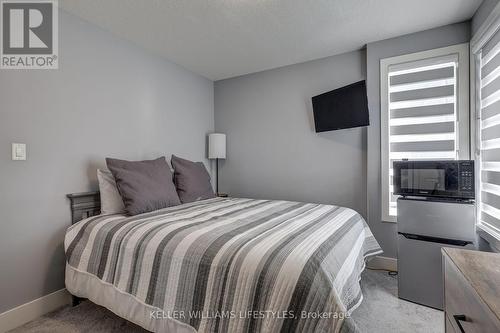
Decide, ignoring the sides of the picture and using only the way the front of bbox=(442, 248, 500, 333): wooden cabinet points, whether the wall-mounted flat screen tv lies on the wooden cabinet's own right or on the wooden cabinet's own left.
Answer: on the wooden cabinet's own right

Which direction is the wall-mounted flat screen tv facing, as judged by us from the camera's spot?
facing the viewer and to the left of the viewer

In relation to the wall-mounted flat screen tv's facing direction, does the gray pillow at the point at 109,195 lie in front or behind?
in front

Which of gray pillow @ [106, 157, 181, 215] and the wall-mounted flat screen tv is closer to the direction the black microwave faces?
the gray pillow

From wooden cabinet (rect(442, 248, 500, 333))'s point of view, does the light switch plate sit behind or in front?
in front

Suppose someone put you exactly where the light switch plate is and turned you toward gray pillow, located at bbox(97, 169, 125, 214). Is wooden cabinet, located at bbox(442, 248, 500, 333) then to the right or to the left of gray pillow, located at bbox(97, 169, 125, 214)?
right

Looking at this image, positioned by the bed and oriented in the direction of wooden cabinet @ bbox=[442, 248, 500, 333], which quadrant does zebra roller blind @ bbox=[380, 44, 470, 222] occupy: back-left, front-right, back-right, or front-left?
front-left

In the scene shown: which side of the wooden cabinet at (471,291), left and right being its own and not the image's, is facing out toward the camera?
left

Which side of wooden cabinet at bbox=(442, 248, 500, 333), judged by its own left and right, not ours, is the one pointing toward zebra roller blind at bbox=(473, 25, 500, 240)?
right

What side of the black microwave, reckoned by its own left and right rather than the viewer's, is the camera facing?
front

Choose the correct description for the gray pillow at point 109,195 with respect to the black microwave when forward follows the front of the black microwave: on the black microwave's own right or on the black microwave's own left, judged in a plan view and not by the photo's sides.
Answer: on the black microwave's own right

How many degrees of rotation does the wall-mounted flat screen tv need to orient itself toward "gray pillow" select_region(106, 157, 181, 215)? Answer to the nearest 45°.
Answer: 0° — it already faces it

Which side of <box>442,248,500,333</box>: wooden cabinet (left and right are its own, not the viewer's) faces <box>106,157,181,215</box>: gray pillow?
front

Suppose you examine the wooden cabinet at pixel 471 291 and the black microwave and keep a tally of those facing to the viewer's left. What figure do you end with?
1

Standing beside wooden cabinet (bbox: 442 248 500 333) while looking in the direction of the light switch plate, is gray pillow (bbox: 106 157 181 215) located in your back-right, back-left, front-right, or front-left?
front-right

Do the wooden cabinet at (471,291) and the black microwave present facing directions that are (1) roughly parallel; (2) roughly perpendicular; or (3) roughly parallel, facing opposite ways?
roughly perpendicular
